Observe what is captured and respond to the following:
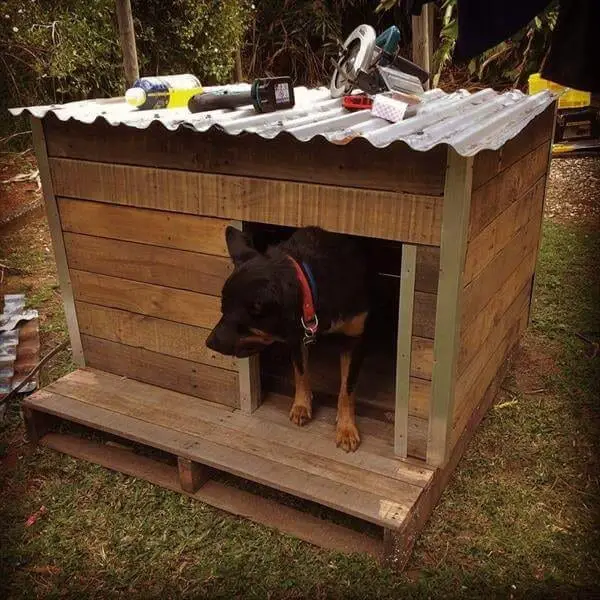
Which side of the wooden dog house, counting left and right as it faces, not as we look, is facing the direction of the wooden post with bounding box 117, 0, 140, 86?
right

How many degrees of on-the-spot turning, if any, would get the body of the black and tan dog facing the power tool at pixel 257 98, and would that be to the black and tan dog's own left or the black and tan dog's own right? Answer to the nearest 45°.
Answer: approximately 135° to the black and tan dog's own right

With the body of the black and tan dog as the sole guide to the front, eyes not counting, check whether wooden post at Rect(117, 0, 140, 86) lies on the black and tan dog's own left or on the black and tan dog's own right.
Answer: on the black and tan dog's own right

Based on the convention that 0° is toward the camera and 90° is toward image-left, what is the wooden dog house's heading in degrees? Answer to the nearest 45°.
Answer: approximately 45°

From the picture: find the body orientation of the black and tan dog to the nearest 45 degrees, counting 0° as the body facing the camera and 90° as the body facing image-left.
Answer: approximately 45°

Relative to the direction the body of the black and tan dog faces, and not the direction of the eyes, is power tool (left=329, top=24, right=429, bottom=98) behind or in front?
behind
